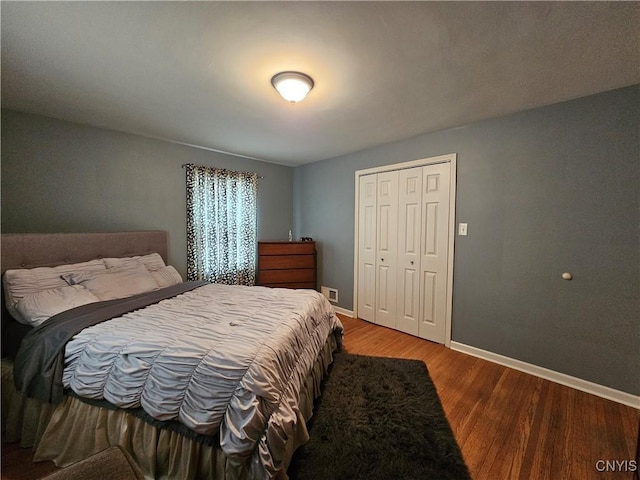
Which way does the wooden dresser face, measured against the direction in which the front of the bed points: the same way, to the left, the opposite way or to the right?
to the right

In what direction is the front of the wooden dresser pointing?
toward the camera

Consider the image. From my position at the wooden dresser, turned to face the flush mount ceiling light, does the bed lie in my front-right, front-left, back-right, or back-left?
front-right

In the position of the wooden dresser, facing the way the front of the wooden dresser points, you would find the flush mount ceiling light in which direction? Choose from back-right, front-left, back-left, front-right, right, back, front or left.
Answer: front

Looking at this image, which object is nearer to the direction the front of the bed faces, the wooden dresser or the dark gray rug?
the dark gray rug

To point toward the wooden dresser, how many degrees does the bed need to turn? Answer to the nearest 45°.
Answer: approximately 90° to its left

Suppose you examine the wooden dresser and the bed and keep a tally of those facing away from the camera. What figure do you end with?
0

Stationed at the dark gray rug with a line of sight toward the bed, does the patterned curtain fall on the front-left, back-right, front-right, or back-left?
front-right

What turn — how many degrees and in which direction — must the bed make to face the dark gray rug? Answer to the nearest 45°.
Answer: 0° — it already faces it

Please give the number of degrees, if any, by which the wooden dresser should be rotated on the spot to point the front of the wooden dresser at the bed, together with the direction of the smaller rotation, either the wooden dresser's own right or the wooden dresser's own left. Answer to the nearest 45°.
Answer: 0° — it already faces it

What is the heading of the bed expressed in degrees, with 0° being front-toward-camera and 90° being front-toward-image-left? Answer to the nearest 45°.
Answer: approximately 315°

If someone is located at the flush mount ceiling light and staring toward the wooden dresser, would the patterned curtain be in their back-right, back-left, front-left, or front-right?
front-left

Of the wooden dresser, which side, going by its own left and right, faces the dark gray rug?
front

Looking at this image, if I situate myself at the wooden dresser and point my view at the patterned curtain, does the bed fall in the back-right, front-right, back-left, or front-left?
front-left
